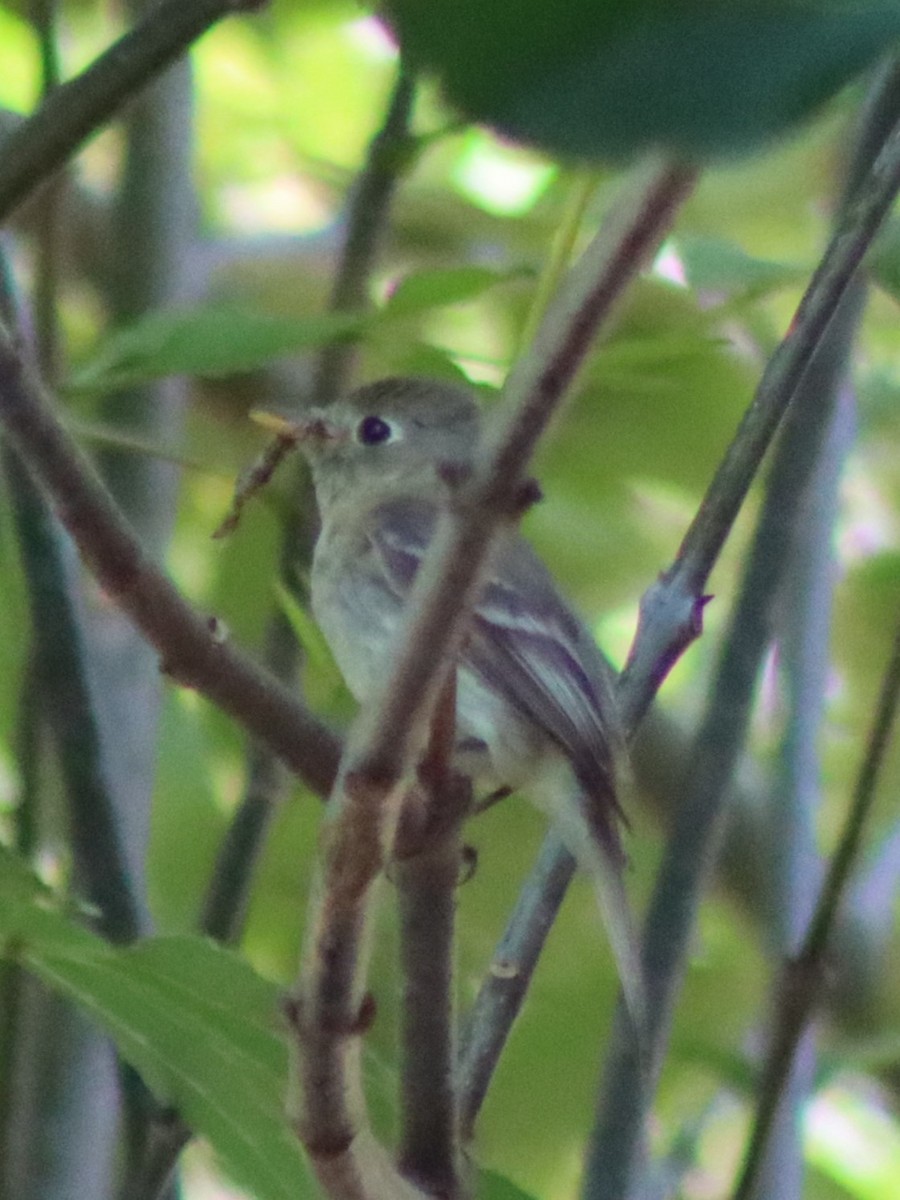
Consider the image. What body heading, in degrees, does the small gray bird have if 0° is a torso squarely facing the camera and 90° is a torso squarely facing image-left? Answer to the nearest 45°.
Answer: approximately 90°

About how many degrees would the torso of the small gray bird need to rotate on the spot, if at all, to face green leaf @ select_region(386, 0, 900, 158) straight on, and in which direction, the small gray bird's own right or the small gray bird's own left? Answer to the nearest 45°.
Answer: approximately 90° to the small gray bird's own left
